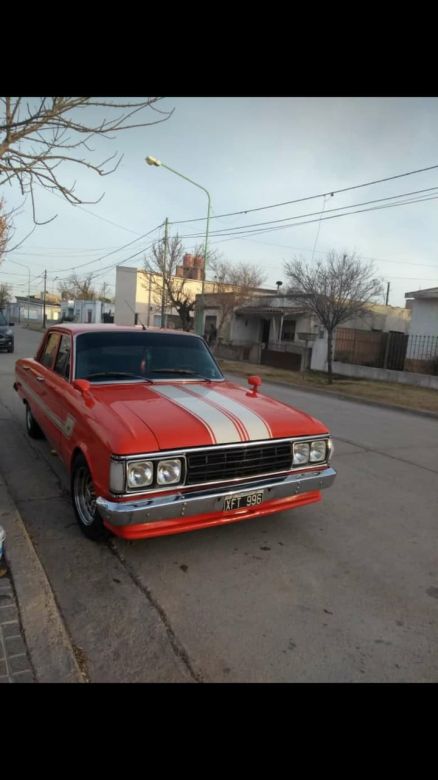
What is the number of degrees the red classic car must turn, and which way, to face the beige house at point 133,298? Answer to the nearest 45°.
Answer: approximately 135° to its left

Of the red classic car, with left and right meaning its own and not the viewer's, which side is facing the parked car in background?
back

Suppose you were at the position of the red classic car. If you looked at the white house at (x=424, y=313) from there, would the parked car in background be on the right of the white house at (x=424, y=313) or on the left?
left

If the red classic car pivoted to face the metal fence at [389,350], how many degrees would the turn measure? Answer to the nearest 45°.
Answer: approximately 90° to its left

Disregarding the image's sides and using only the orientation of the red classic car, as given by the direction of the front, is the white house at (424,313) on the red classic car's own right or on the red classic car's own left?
on the red classic car's own left

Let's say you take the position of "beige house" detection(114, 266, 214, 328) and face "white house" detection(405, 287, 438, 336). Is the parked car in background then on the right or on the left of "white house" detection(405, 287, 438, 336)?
right

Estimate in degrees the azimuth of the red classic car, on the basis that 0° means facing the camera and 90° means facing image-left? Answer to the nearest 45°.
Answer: approximately 315°
